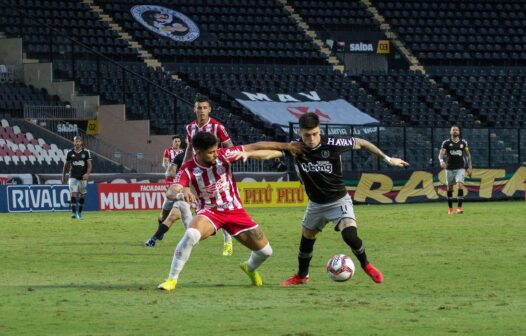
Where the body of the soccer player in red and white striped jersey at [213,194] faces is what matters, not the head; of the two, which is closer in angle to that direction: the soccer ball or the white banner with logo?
the soccer ball

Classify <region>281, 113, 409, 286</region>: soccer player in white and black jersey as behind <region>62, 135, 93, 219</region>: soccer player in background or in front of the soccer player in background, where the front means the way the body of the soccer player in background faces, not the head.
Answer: in front

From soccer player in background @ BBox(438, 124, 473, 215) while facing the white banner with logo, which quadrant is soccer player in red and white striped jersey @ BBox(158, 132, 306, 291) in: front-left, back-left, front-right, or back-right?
back-left

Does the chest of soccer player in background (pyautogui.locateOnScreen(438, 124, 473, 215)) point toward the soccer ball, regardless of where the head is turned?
yes

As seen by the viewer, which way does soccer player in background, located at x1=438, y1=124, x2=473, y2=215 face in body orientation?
toward the camera

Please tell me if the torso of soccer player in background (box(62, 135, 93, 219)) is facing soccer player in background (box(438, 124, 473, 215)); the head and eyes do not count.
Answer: no

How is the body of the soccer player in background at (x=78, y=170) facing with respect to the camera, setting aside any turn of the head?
toward the camera

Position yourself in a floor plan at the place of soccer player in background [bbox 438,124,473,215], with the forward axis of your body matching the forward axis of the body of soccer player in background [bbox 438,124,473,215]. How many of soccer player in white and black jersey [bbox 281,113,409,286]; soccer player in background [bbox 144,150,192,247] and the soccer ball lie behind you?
0

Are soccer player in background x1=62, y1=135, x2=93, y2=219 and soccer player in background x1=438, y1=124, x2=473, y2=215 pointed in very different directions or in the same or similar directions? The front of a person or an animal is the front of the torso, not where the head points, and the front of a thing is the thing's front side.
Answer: same or similar directions

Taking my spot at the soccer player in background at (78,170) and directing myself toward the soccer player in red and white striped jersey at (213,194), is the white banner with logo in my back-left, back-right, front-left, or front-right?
back-left

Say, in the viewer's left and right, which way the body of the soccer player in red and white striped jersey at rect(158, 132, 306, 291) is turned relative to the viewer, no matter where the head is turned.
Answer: facing the viewer

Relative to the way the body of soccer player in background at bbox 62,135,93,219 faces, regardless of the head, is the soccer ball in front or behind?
in front

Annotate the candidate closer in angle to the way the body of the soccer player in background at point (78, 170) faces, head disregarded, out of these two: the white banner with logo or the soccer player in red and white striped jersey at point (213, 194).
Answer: the soccer player in red and white striped jersey
